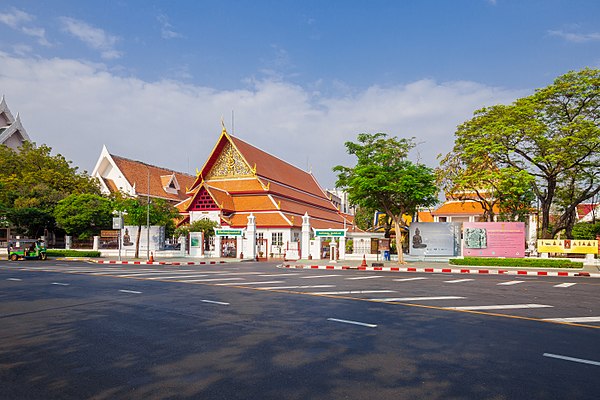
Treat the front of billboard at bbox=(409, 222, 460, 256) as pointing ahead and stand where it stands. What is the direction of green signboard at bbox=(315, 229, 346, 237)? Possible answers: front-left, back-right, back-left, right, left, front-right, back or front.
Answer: right

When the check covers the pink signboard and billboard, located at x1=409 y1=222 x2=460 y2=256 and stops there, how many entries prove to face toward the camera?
2

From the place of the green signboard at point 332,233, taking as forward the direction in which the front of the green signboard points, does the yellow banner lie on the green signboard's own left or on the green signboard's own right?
on the green signboard's own left

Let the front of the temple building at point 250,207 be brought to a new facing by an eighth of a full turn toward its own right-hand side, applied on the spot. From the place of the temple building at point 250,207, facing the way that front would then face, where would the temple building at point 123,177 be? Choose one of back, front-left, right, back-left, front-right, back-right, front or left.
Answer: front-right

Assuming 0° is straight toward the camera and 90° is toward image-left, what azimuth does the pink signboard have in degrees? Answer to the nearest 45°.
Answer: approximately 0°

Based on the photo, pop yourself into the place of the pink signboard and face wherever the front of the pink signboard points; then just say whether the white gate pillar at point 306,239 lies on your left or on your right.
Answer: on your right

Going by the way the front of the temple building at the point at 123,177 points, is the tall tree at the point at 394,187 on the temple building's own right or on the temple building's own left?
on the temple building's own left

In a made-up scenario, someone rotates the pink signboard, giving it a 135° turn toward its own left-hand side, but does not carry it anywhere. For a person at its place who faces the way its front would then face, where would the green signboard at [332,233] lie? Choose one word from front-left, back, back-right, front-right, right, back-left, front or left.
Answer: back-left

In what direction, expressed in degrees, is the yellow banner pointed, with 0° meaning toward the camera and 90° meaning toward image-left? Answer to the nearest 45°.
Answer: approximately 0°
